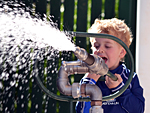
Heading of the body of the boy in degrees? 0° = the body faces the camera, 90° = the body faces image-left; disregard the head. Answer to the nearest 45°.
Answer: approximately 45°

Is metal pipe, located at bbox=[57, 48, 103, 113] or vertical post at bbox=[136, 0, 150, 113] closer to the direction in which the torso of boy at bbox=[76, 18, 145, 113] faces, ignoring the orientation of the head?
the metal pipe
